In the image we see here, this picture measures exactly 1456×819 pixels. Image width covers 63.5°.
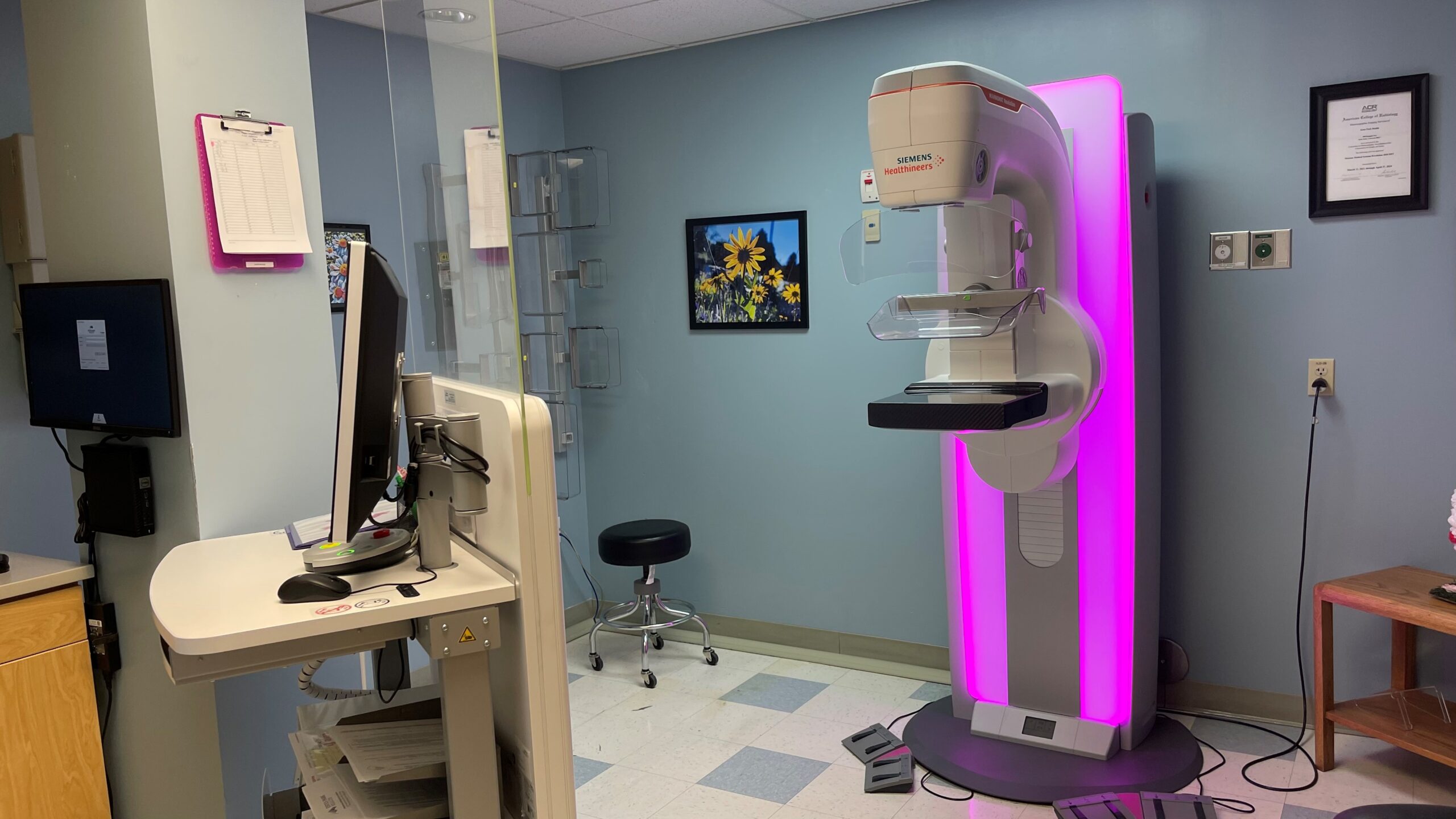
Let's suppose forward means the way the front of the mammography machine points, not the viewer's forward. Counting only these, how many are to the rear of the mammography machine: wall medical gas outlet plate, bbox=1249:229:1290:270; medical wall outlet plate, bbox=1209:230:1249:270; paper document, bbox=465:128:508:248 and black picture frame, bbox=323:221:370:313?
2

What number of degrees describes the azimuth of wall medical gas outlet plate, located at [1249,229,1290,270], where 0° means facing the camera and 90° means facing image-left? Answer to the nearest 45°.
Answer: approximately 0°

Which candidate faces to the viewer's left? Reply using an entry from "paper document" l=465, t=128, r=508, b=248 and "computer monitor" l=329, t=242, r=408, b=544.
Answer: the computer monitor

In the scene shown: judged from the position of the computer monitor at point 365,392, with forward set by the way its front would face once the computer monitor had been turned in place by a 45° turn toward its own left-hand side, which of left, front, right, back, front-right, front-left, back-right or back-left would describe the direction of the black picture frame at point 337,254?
back-right

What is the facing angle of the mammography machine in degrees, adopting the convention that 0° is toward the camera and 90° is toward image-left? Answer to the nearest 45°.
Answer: approximately 45°

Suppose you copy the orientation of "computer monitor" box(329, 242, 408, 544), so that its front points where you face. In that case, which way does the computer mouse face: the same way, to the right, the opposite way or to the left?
the opposite way

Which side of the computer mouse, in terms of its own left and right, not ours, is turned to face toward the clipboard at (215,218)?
left

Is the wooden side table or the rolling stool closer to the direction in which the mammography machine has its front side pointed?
the rolling stool

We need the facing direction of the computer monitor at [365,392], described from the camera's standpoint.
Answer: facing to the left of the viewer
